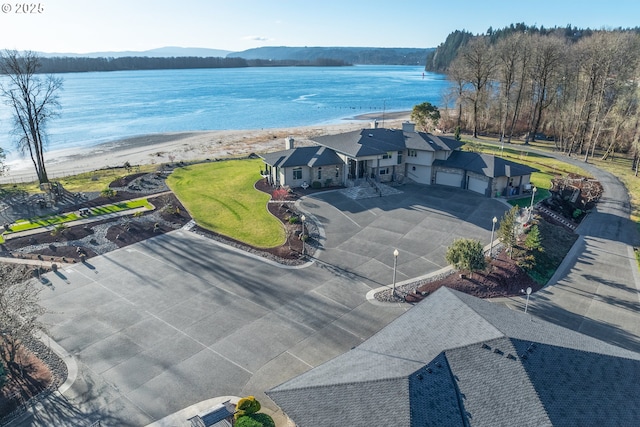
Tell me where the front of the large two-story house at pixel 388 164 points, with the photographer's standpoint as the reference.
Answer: facing the viewer

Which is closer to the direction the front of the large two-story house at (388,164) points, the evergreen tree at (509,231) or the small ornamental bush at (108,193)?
the evergreen tree

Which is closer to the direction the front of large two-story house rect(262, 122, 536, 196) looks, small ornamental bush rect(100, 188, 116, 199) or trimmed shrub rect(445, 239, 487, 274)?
the trimmed shrub

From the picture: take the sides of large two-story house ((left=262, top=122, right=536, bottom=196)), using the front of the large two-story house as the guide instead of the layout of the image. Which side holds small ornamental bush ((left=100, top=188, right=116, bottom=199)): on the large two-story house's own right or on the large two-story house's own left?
on the large two-story house's own right

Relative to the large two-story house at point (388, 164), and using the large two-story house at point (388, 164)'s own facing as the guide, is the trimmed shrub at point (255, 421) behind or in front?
in front

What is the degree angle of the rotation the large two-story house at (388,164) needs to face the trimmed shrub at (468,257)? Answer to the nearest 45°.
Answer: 0° — it already faces it

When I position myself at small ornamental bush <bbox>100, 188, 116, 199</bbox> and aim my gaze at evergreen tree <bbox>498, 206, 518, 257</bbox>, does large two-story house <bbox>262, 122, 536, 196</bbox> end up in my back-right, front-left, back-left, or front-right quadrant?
front-left

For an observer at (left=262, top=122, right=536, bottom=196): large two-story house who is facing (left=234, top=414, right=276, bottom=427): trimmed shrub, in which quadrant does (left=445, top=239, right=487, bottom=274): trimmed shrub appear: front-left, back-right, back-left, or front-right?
front-left

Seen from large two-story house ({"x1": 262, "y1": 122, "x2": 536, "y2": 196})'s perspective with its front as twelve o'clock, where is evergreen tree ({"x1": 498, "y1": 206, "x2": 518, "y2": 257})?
The evergreen tree is roughly at 11 o'clock from the large two-story house.
